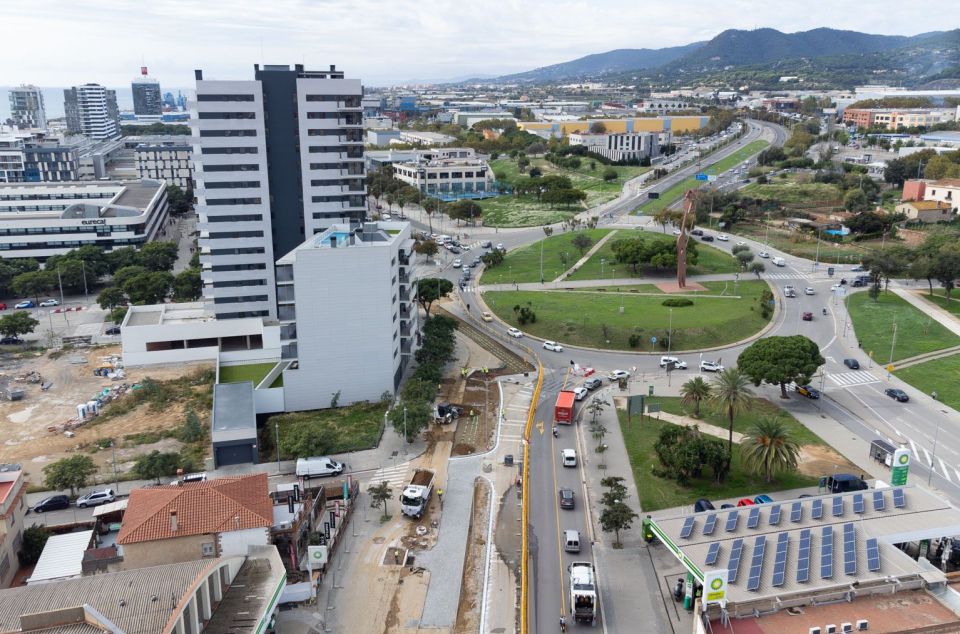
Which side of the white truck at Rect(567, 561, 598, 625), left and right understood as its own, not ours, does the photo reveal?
back

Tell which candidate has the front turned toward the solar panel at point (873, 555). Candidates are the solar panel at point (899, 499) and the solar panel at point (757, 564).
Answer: the solar panel at point (899, 499)

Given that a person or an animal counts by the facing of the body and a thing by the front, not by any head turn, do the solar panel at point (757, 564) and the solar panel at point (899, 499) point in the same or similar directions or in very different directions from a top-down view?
same or similar directions

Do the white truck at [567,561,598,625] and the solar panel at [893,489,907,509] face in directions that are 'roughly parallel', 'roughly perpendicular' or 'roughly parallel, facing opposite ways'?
roughly parallel, facing opposite ways

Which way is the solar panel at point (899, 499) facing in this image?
toward the camera

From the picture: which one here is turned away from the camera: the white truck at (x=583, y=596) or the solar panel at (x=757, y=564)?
the white truck

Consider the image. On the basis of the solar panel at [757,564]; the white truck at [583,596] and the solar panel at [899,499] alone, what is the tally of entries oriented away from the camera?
1

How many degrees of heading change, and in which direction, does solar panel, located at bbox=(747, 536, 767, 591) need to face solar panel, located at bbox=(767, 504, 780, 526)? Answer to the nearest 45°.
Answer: approximately 180°

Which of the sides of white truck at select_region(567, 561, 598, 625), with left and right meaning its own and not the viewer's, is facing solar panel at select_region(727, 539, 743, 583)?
right

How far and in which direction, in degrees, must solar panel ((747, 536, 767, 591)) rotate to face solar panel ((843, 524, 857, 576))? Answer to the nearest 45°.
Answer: approximately 135° to its left

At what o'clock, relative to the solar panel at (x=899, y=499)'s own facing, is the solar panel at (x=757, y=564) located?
the solar panel at (x=757, y=564) is roughly at 1 o'clock from the solar panel at (x=899, y=499).

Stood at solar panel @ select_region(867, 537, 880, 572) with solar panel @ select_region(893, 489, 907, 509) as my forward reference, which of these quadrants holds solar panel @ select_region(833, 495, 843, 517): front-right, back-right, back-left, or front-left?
front-left

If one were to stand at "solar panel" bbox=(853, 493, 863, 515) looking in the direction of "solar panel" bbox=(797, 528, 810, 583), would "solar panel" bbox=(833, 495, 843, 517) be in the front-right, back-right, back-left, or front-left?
front-right
